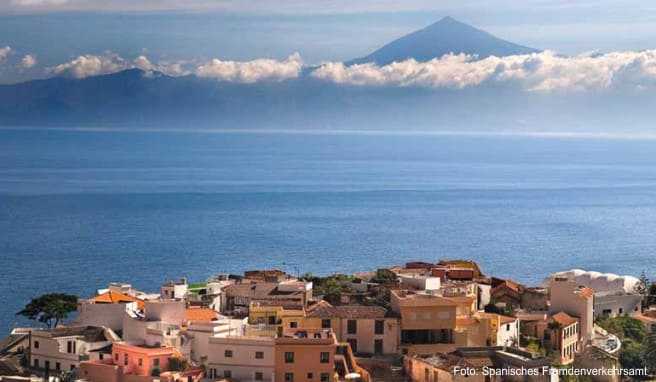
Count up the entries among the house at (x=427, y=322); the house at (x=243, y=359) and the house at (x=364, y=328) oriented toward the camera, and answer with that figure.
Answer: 3

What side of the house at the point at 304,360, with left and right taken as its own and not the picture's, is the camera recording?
front

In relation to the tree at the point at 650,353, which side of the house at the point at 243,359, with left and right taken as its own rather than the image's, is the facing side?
left

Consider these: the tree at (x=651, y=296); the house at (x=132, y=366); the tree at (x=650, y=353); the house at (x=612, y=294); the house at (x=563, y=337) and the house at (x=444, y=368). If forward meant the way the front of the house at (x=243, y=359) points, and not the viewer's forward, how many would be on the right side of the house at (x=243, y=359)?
1

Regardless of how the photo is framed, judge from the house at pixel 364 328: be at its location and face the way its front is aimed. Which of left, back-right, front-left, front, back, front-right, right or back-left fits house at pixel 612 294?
back-left

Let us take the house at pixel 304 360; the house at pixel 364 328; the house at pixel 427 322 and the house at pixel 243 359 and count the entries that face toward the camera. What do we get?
4

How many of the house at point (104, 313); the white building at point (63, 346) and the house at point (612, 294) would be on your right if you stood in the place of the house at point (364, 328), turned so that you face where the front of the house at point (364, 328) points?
2

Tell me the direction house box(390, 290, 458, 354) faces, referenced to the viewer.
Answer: facing the viewer

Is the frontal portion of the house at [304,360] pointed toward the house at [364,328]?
no

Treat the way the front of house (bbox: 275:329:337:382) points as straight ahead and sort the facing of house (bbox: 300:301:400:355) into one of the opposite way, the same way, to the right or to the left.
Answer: the same way

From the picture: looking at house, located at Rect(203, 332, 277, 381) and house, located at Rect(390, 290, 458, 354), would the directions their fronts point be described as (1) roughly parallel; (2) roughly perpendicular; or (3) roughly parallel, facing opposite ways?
roughly parallel

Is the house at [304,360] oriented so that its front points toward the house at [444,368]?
no

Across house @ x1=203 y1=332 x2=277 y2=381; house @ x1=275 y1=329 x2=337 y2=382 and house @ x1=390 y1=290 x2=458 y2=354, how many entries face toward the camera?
3

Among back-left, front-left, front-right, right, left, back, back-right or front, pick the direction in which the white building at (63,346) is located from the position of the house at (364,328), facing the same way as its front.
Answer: right
